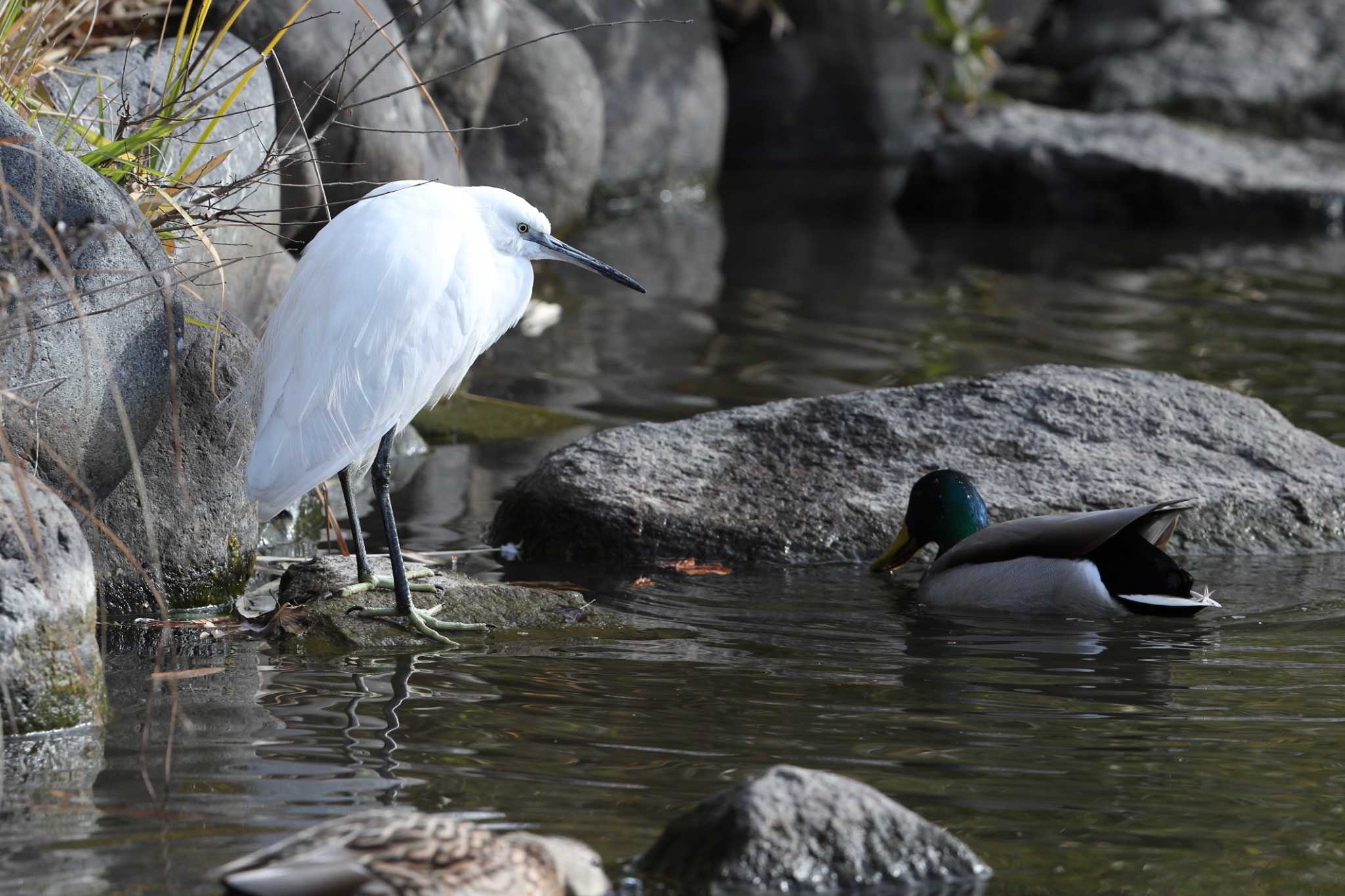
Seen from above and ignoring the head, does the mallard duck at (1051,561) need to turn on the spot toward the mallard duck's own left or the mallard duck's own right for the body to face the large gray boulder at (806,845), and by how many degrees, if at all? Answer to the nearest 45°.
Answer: approximately 90° to the mallard duck's own left

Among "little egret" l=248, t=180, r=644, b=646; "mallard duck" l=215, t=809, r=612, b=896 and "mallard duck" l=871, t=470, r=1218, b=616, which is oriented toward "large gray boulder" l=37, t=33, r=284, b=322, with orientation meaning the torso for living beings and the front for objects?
"mallard duck" l=871, t=470, r=1218, b=616

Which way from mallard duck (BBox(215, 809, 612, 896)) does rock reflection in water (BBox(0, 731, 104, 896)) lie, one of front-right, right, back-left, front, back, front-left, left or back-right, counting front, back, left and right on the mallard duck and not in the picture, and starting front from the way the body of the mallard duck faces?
back-left

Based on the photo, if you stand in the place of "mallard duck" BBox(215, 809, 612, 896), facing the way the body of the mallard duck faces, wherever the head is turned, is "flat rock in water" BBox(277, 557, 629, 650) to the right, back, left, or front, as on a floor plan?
left

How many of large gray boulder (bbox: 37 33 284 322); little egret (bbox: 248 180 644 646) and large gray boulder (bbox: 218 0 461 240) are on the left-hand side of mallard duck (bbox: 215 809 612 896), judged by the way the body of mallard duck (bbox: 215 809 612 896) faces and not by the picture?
3

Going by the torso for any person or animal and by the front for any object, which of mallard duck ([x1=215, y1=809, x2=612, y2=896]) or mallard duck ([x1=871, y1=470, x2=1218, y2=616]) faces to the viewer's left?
mallard duck ([x1=871, y1=470, x2=1218, y2=616])

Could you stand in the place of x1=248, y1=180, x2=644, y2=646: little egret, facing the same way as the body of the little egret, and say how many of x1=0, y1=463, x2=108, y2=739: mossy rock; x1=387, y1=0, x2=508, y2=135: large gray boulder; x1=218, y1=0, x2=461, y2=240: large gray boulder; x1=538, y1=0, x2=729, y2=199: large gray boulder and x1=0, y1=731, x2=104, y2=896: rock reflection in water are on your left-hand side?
3

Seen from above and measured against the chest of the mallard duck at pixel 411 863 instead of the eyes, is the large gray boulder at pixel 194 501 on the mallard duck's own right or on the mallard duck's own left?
on the mallard duck's own left

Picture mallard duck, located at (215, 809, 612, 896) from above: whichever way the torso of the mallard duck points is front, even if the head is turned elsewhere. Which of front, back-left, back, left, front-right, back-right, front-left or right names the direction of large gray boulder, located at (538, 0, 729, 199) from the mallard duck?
left

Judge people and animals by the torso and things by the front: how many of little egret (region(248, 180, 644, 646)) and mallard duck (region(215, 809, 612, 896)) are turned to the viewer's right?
2

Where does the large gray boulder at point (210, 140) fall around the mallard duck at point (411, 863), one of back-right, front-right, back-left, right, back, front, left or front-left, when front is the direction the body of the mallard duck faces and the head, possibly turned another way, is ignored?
left

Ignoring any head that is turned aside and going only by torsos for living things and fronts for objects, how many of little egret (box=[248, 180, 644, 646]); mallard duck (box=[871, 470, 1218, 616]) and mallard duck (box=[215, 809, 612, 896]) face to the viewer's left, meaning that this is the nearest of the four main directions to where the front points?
1

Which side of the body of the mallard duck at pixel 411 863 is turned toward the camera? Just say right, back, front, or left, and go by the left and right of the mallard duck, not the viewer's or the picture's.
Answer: right

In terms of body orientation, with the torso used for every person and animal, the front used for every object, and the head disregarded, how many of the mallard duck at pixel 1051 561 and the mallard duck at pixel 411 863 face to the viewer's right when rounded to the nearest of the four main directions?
1

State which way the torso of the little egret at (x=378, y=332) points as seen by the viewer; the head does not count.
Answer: to the viewer's right

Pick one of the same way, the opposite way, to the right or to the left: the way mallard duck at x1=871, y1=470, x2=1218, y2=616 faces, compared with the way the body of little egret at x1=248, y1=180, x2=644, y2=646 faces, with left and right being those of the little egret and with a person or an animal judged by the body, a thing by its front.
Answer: the opposite way

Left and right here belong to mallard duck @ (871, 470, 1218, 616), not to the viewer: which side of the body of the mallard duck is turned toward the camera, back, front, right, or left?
left
